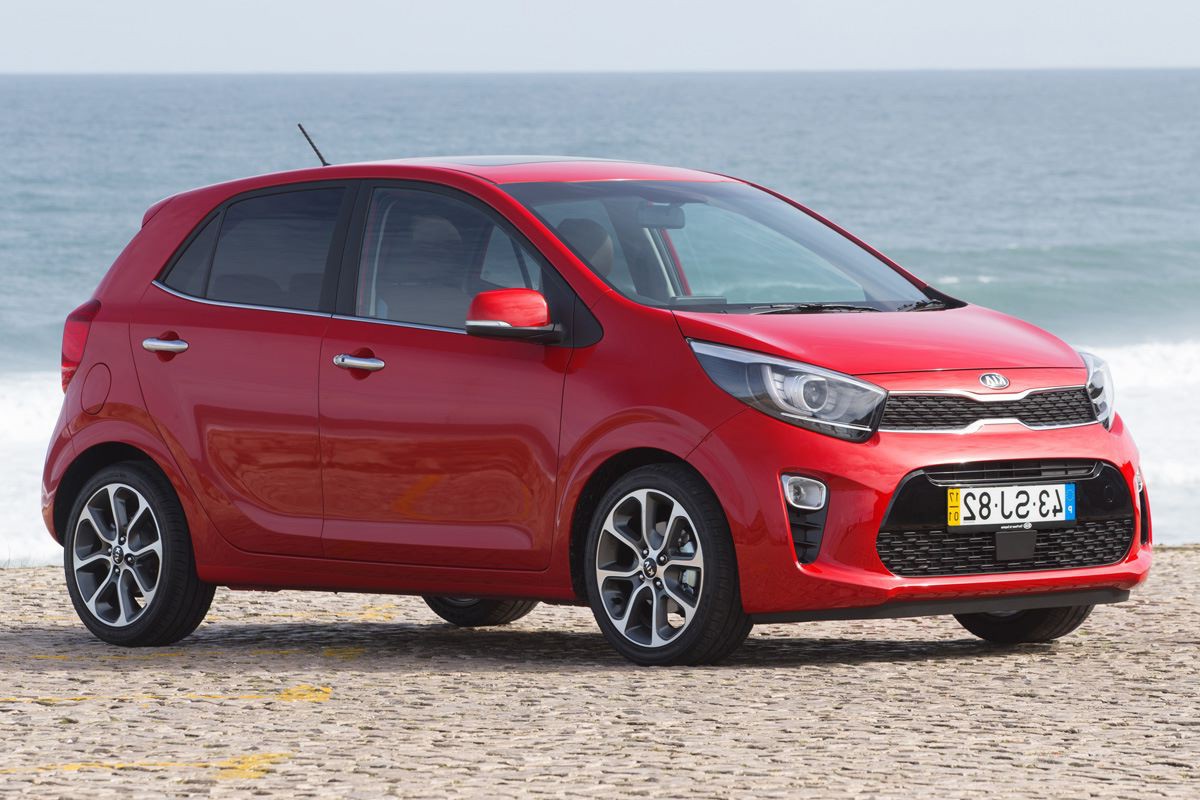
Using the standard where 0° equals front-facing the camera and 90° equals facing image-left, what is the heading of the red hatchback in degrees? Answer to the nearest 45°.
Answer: approximately 315°
